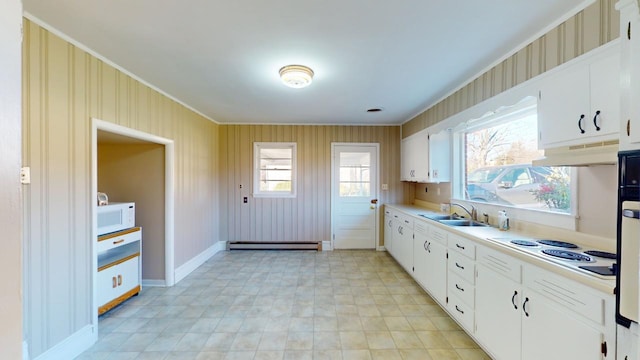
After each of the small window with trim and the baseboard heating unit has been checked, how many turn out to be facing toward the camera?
2

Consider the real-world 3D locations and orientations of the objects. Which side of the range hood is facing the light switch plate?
front

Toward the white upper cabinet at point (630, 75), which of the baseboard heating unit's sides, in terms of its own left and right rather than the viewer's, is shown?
front

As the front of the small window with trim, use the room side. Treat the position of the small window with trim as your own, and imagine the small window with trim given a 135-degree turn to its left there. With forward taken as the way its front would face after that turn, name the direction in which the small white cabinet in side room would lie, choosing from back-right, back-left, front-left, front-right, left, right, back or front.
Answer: back

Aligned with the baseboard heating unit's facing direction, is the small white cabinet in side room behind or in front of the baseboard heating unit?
in front

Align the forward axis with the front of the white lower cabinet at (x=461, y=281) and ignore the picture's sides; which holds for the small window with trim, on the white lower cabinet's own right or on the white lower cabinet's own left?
on the white lower cabinet's own right

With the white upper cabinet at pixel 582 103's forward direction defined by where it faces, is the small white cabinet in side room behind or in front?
in front

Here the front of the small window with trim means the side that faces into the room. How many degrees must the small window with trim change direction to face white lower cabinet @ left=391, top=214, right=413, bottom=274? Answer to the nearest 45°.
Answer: approximately 45° to its left

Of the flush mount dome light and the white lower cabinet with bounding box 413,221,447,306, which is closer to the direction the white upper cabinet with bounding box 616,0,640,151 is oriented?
the flush mount dome light

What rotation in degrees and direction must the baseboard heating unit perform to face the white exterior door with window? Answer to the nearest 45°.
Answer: approximately 90° to its left

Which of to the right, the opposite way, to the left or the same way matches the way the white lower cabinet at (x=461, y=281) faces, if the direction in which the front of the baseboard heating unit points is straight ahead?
to the right

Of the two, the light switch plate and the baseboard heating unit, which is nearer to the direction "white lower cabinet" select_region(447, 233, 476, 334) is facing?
the light switch plate

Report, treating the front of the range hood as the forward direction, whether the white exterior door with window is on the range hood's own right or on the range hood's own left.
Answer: on the range hood's own right

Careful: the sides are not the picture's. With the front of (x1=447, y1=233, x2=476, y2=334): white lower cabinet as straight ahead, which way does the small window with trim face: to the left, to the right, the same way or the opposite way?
to the left

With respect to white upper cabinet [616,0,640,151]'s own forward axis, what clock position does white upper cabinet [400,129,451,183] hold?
white upper cabinet [400,129,451,183] is roughly at 3 o'clock from white upper cabinet [616,0,640,151].

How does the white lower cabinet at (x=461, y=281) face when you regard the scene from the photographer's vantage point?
facing the viewer and to the left of the viewer

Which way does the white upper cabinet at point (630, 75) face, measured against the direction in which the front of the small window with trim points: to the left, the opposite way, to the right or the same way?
to the right
